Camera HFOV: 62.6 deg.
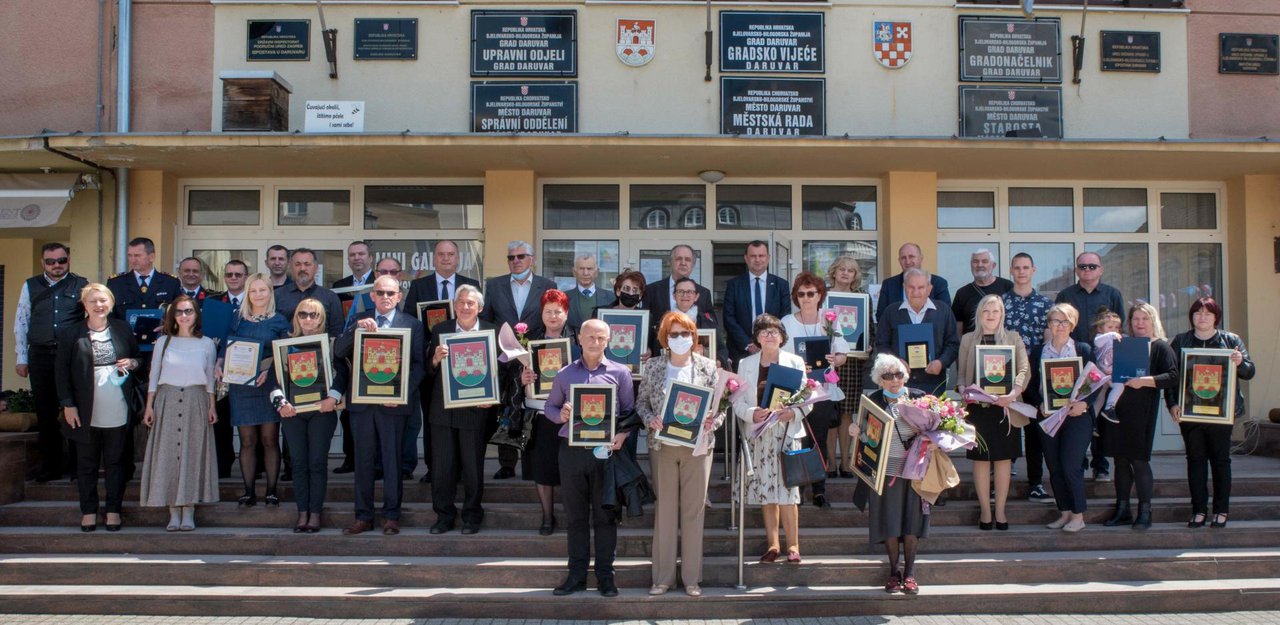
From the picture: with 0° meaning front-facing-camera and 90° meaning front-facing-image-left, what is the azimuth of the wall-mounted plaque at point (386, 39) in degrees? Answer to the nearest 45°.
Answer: approximately 0°

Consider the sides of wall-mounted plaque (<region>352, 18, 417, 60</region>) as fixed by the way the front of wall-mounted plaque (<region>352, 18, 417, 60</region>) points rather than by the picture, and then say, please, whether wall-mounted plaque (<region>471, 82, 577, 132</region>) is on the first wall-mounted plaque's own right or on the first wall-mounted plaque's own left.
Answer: on the first wall-mounted plaque's own left

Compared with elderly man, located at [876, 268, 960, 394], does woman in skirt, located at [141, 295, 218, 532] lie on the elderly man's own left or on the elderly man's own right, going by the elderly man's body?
on the elderly man's own right

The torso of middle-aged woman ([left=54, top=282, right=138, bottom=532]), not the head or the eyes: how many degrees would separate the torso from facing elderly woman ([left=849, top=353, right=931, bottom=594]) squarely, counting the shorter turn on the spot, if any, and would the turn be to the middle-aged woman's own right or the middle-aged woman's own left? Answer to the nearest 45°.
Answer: approximately 45° to the middle-aged woman's own left

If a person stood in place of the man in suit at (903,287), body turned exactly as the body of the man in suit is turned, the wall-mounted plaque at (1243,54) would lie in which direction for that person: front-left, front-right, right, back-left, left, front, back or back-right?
back-left

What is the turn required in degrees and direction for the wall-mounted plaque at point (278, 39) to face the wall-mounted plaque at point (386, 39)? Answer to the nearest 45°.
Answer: approximately 90° to its left
